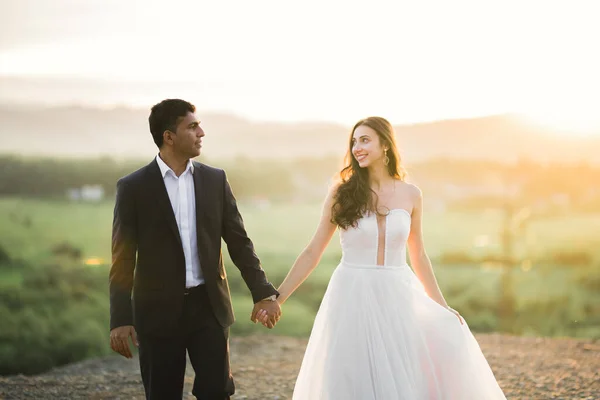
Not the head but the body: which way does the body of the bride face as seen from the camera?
toward the camera

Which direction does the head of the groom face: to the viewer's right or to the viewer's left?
to the viewer's right

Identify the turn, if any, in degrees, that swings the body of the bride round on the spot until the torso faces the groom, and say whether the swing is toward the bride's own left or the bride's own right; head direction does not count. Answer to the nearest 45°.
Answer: approximately 45° to the bride's own right
